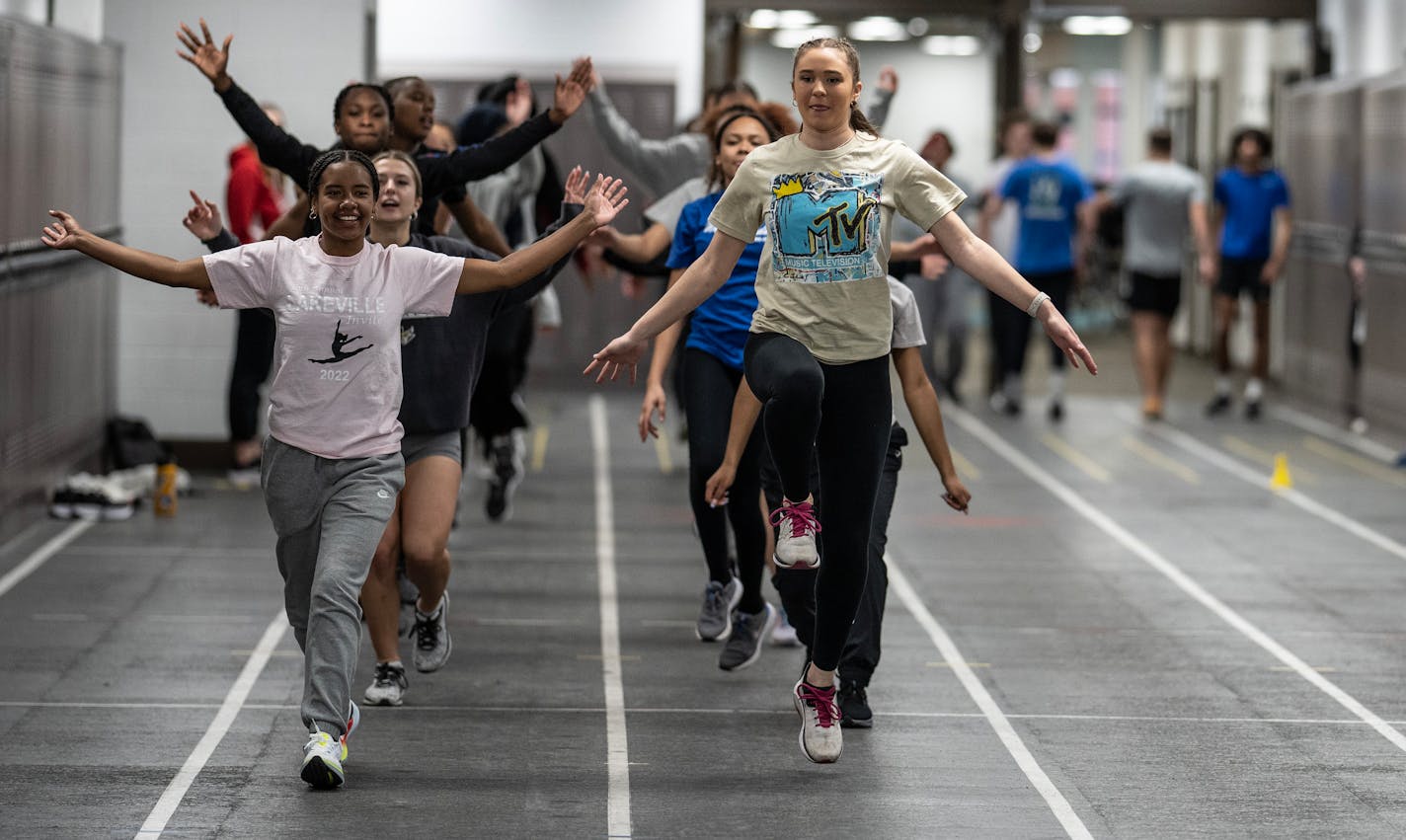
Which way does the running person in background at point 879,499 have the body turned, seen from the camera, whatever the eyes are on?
toward the camera

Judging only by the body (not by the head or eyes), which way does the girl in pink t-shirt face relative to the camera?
toward the camera

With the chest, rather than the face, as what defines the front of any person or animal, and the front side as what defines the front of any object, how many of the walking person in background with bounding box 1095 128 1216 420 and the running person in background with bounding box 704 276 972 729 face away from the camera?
1

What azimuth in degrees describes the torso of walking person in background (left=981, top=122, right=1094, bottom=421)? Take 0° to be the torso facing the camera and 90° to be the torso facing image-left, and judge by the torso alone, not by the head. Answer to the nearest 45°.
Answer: approximately 180°

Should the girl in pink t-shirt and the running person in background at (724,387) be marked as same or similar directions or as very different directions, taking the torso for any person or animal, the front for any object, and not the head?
same or similar directions

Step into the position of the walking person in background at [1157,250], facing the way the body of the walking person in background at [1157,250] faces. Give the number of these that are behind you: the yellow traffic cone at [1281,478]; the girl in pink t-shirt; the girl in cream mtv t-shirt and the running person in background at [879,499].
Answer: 4

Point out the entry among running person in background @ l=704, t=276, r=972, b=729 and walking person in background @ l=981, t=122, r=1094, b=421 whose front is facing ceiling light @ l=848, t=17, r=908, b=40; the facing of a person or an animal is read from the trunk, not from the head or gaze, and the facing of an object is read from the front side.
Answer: walking person in background @ l=981, t=122, r=1094, b=421

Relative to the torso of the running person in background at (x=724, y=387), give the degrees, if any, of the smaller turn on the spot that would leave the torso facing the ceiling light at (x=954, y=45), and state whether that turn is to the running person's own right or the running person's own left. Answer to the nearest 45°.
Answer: approximately 180°

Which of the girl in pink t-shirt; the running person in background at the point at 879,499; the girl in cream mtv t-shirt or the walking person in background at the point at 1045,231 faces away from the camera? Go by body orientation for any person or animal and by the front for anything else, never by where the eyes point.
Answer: the walking person in background at the point at 1045,231

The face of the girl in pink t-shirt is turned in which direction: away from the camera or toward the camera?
toward the camera

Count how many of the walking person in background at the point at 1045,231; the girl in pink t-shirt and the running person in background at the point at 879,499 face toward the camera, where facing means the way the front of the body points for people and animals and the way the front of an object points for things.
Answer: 2

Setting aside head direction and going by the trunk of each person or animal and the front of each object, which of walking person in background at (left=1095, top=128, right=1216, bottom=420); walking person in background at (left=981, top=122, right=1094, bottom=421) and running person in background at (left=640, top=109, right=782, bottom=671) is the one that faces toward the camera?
running person in background at (left=640, top=109, right=782, bottom=671)

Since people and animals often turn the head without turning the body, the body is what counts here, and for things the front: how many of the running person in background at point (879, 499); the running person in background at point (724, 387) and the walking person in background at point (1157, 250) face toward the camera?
2
